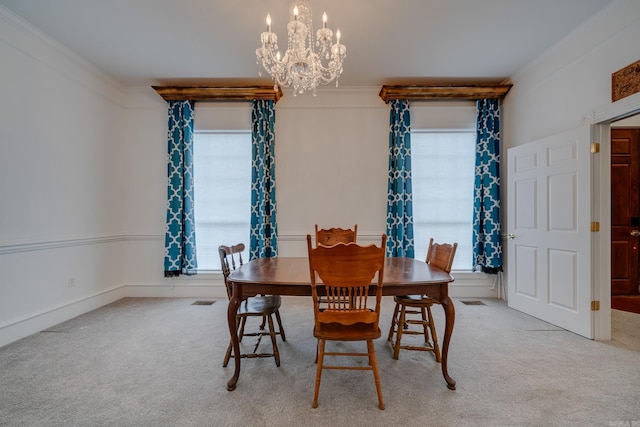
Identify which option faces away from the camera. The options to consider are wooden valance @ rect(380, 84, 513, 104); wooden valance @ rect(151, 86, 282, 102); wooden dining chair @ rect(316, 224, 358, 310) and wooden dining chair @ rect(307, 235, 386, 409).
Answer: wooden dining chair @ rect(307, 235, 386, 409)

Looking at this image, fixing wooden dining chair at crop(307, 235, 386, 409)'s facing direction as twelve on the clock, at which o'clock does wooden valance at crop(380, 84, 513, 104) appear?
The wooden valance is roughly at 1 o'clock from the wooden dining chair.

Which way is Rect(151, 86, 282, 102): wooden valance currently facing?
toward the camera

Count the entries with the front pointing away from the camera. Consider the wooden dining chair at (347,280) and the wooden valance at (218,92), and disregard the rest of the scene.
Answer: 1

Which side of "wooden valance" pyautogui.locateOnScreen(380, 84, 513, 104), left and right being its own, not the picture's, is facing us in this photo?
front

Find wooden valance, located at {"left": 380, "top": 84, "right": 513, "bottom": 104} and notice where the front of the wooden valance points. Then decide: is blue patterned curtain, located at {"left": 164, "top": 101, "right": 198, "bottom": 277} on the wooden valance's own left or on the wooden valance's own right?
on the wooden valance's own right

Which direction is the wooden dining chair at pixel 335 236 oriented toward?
toward the camera

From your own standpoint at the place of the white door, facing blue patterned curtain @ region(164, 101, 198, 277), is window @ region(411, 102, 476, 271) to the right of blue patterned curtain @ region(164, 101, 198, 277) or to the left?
right

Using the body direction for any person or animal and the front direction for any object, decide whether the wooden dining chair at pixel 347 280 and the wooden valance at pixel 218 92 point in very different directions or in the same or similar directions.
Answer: very different directions

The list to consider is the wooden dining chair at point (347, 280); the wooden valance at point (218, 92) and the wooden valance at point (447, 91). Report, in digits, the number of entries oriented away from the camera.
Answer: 1

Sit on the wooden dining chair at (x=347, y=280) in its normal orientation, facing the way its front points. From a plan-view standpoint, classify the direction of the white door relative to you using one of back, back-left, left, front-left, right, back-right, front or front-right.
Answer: front-right

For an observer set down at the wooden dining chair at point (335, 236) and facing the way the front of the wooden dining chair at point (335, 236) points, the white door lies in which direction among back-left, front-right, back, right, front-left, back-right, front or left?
left

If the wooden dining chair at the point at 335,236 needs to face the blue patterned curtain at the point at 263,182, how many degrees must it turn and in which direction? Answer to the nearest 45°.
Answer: approximately 135° to its right

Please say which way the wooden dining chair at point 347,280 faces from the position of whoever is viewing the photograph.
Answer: facing away from the viewer

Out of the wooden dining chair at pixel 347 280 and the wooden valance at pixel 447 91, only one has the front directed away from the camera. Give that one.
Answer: the wooden dining chair
